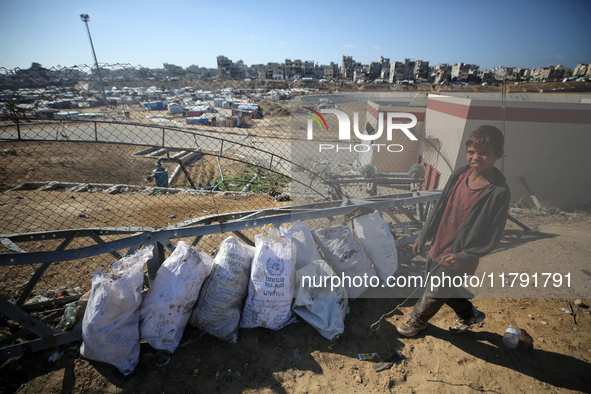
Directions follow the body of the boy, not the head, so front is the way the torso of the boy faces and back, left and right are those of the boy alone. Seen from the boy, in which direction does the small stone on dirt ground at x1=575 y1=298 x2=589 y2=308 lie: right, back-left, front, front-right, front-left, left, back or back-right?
back

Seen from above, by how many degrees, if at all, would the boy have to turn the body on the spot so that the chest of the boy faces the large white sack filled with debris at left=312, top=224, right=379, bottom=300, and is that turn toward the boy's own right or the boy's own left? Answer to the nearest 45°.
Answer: approximately 45° to the boy's own right

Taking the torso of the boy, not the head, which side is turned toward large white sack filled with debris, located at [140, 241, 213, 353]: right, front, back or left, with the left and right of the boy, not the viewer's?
front

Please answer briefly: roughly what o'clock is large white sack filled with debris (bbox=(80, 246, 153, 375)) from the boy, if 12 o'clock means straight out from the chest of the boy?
The large white sack filled with debris is roughly at 12 o'clock from the boy.

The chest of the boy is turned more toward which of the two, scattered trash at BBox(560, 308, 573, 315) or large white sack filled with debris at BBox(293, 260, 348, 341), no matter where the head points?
the large white sack filled with debris

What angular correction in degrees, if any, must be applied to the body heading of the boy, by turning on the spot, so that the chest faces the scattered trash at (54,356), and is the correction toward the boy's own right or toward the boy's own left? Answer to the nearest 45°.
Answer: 0° — they already face it

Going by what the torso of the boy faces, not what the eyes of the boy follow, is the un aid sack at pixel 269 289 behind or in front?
in front

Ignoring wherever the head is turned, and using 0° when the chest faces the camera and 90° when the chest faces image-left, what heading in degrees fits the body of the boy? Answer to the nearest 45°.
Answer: approximately 45°

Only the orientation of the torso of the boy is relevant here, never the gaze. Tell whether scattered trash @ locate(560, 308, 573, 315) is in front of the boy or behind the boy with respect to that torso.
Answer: behind

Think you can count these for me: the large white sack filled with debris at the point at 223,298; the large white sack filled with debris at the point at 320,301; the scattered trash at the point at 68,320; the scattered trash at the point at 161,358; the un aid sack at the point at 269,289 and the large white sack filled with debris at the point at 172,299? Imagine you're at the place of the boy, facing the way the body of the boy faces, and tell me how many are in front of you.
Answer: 6

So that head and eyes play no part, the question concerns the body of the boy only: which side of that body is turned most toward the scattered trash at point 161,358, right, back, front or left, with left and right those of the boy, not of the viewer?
front

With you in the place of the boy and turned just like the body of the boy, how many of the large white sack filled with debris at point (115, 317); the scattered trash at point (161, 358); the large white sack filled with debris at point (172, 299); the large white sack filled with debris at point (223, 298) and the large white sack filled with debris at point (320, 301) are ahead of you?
5
